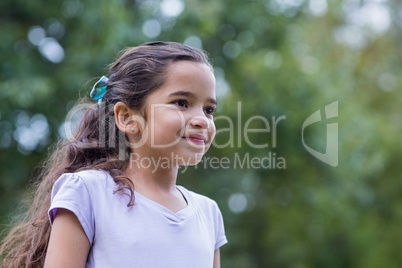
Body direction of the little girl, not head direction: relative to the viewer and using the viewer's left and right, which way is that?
facing the viewer and to the right of the viewer
